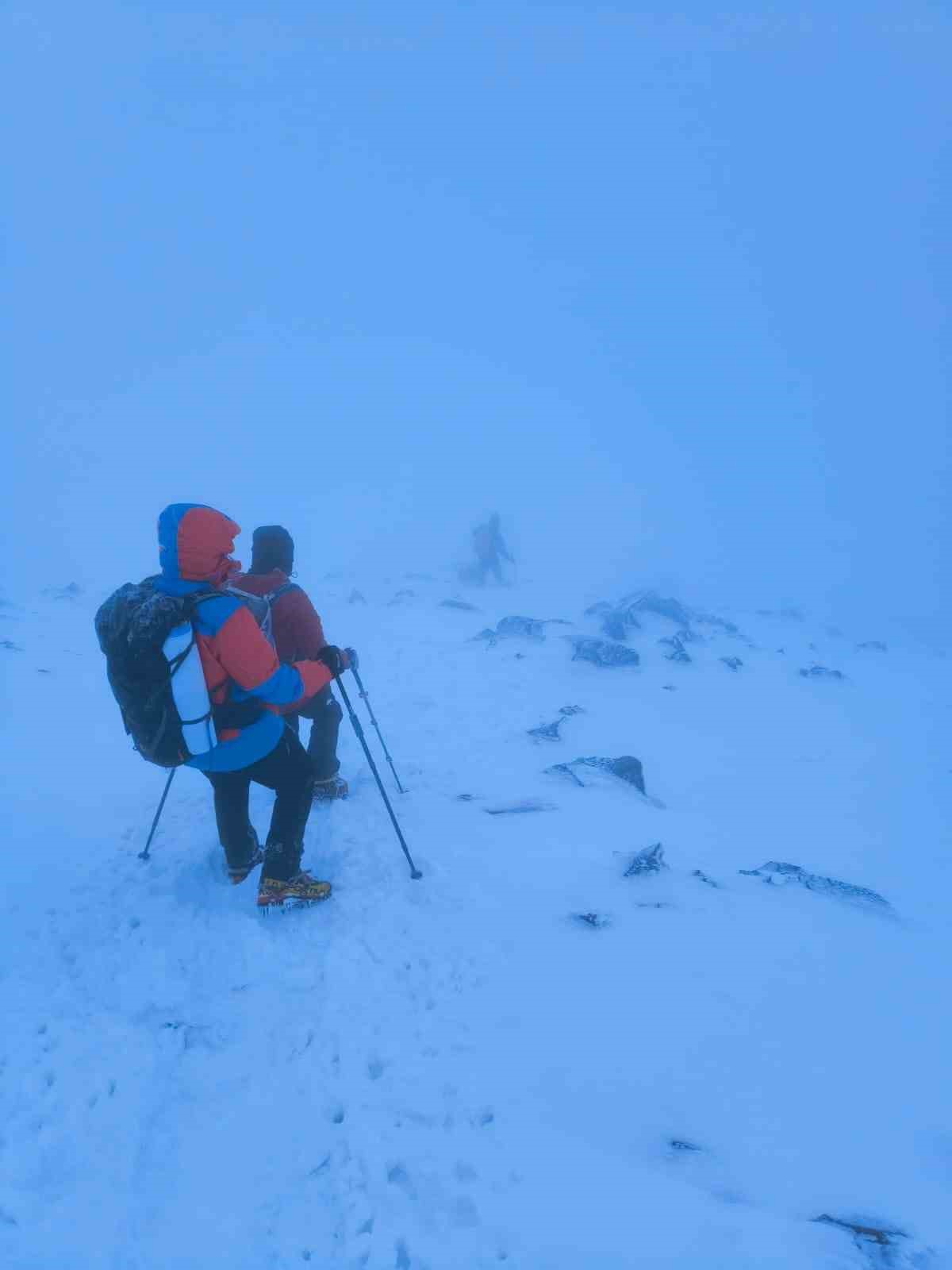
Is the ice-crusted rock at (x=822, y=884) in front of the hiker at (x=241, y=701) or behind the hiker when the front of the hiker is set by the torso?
in front

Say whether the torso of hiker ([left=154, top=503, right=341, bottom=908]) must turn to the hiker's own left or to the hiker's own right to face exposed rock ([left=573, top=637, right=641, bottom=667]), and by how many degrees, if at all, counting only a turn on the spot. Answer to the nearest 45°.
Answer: approximately 45° to the hiker's own left

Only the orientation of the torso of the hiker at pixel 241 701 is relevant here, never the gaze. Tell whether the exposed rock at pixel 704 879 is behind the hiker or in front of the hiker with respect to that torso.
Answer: in front

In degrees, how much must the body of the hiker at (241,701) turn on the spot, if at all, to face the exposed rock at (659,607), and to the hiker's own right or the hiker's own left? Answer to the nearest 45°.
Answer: approximately 45° to the hiker's own left

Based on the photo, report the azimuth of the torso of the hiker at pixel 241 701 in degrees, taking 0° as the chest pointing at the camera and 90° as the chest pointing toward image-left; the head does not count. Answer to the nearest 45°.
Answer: approximately 270°
